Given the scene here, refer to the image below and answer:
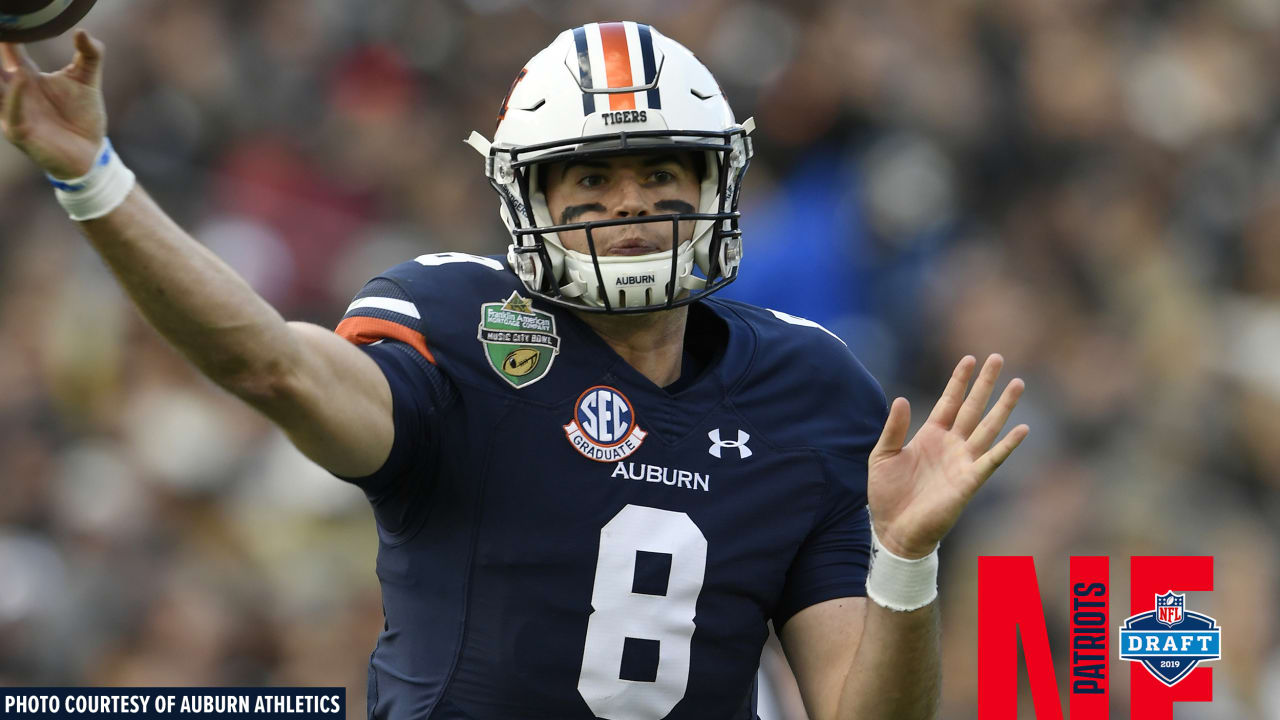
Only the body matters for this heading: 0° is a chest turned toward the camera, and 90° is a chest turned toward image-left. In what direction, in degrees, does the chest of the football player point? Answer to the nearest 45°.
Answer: approximately 0°
